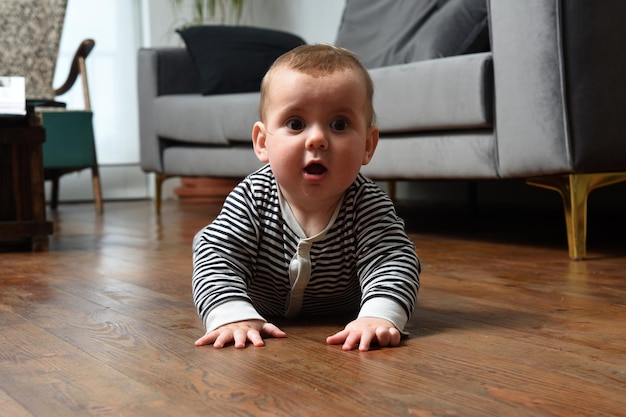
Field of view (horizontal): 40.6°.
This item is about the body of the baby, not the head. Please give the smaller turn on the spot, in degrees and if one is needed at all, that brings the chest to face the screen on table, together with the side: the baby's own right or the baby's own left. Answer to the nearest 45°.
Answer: approximately 135° to the baby's own right

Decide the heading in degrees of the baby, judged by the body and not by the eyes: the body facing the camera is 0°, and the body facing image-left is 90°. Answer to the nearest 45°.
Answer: approximately 0°

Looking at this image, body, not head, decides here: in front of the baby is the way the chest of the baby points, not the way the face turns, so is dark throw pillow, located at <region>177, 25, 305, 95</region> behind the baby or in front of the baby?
behind

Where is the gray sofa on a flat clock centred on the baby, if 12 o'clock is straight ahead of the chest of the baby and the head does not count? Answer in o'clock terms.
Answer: The gray sofa is roughly at 7 o'clock from the baby.

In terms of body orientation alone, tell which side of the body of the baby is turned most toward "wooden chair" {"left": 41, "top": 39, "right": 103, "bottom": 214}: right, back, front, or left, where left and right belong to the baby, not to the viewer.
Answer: back

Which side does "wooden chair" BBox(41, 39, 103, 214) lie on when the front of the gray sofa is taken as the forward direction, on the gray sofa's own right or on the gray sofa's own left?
on the gray sofa's own right

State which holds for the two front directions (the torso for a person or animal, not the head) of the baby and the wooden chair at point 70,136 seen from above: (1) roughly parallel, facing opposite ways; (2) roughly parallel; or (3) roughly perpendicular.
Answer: roughly perpendicular

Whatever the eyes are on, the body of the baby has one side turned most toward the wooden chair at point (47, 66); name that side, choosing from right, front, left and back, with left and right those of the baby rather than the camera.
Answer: back
